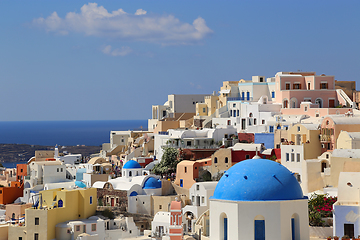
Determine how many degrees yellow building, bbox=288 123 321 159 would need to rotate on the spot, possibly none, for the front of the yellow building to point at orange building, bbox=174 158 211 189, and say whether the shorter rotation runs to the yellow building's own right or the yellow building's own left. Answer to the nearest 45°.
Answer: approximately 45° to the yellow building's own right

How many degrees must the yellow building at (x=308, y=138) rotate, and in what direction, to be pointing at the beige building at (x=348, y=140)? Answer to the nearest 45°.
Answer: approximately 90° to its left

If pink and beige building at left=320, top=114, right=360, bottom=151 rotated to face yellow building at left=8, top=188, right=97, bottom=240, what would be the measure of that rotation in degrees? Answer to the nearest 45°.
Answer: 0° — it already faces it

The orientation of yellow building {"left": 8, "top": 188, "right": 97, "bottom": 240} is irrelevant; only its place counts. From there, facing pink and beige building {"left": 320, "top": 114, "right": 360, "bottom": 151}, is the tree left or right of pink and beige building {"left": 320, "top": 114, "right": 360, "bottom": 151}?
left

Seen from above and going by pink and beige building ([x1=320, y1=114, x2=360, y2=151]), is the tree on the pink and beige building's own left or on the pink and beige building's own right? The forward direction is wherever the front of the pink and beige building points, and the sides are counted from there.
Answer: on the pink and beige building's own right

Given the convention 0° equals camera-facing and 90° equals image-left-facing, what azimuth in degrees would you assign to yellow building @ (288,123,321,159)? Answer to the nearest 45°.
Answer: approximately 45°

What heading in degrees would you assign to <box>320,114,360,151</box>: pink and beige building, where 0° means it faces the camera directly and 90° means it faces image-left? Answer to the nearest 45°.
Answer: approximately 45°
